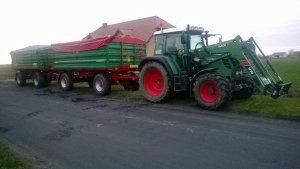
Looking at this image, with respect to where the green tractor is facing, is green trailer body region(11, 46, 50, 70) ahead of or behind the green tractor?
behind

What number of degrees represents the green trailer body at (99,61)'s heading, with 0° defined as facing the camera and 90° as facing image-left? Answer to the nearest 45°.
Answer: approximately 315°

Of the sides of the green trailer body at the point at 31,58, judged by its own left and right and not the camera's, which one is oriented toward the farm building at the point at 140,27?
left

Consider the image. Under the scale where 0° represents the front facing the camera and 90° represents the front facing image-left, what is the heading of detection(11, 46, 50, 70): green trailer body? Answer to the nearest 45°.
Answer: approximately 315°

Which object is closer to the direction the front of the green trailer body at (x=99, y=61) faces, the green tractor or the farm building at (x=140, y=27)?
the green tractor

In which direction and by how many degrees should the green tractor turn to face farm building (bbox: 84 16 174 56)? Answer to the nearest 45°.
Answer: approximately 135° to its left
